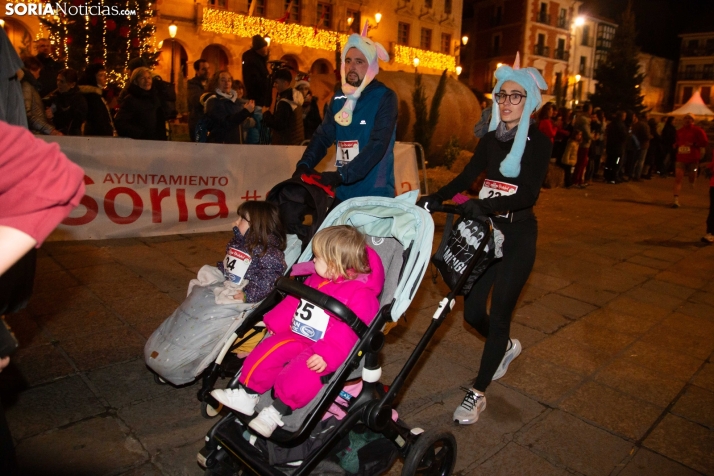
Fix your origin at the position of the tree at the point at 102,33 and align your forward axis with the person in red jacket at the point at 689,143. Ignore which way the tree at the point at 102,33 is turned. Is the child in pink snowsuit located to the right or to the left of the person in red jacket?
right

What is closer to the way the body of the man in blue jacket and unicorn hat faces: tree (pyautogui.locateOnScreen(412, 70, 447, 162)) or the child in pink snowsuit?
the child in pink snowsuit

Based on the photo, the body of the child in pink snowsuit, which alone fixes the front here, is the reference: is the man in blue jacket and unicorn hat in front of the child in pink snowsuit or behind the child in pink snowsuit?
behind

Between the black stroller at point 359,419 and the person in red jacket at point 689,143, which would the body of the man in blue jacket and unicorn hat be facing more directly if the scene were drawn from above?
the black stroller

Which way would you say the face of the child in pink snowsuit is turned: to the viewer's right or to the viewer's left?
to the viewer's left

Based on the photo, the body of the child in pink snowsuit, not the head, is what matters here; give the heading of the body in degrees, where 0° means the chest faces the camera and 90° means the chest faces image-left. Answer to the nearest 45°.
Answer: approximately 45°

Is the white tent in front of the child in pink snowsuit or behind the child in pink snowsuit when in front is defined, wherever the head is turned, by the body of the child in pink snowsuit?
behind

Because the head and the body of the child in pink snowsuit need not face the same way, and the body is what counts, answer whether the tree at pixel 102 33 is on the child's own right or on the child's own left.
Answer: on the child's own right

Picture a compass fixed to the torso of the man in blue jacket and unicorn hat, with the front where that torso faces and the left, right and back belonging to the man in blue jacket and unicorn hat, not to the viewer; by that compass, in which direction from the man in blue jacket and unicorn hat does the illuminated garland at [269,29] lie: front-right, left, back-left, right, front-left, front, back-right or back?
back-right

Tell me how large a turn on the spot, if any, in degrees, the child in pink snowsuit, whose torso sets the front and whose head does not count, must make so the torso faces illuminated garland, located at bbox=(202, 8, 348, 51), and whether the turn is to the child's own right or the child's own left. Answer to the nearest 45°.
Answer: approximately 135° to the child's own right

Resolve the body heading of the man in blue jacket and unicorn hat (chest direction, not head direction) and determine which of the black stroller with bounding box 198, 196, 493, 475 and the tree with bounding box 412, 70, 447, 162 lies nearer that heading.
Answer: the black stroller
